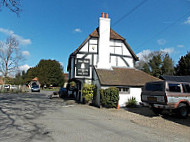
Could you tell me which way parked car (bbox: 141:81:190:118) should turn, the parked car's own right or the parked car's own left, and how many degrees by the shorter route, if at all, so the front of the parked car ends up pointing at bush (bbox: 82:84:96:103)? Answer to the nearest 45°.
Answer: approximately 90° to the parked car's own left

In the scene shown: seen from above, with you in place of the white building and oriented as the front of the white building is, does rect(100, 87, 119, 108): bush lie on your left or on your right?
on your left
